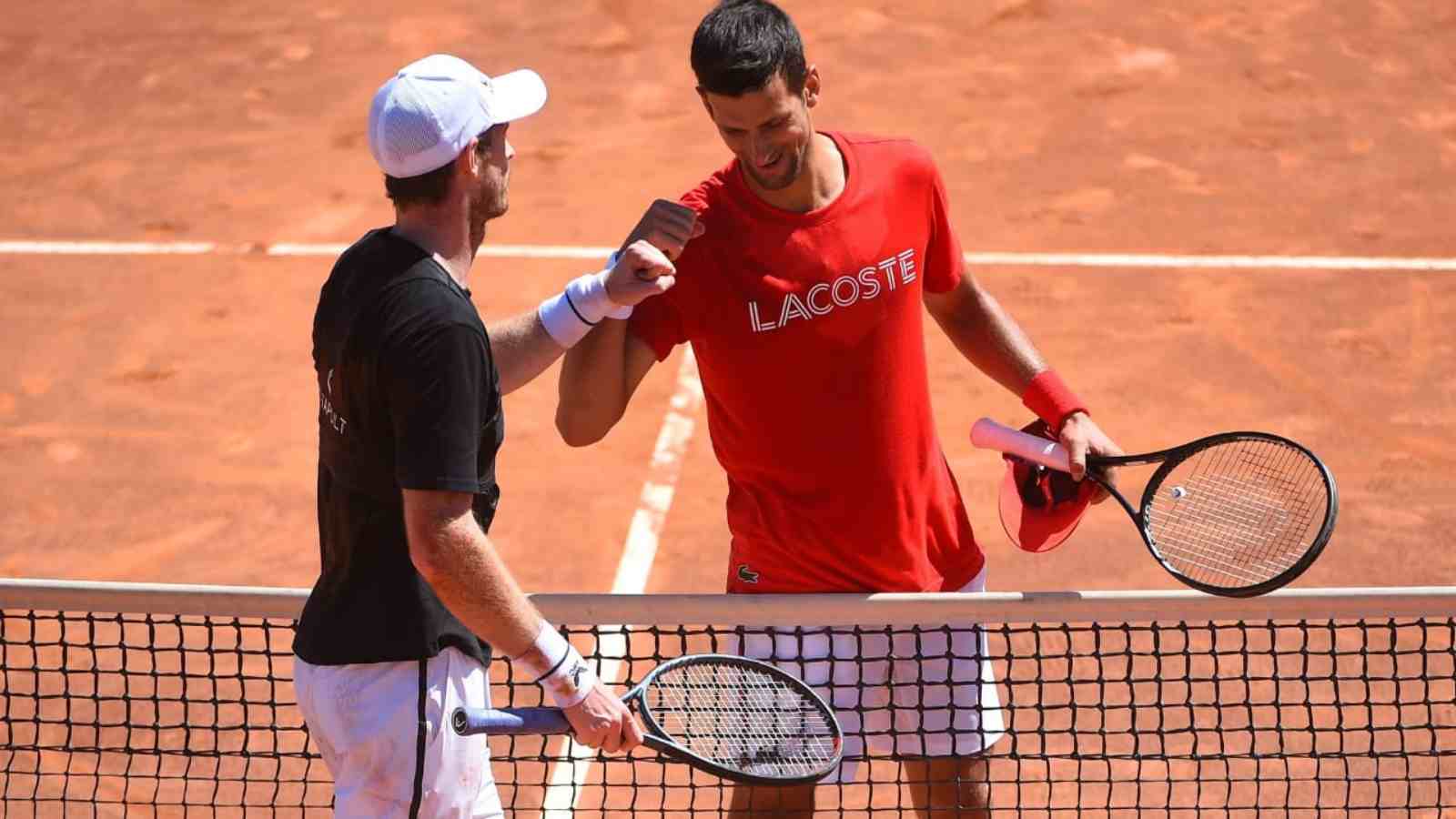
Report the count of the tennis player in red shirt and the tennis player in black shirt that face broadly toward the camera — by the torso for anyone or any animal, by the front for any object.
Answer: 1

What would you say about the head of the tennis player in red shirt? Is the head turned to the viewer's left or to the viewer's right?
to the viewer's left

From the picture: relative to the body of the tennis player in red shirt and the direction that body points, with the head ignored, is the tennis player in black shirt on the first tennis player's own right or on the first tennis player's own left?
on the first tennis player's own right

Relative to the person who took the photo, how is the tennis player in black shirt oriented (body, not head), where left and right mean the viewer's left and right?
facing away from the viewer and to the right of the viewer

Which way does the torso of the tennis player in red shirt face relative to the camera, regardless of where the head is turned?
toward the camera

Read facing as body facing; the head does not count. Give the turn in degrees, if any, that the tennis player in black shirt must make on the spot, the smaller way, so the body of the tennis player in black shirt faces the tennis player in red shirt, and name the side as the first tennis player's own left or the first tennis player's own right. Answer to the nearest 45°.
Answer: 0° — they already face them

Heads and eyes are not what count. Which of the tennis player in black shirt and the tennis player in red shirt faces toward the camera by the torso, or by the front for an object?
the tennis player in red shirt
